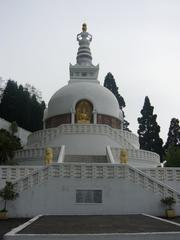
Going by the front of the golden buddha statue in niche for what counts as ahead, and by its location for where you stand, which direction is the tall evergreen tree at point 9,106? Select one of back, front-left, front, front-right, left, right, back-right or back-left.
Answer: back-right

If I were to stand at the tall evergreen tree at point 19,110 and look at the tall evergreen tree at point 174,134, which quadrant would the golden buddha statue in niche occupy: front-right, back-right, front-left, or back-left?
front-right

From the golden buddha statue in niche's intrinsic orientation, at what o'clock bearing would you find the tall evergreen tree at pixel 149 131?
The tall evergreen tree is roughly at 7 o'clock from the golden buddha statue in niche.

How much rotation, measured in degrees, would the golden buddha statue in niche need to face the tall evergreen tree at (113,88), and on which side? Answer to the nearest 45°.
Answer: approximately 180°

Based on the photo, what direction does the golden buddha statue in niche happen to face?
toward the camera

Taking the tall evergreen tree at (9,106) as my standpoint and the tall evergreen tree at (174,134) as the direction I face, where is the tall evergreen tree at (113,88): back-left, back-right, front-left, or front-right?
front-left

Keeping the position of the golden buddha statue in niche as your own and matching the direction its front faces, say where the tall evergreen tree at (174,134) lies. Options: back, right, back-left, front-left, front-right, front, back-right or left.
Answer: back-left
